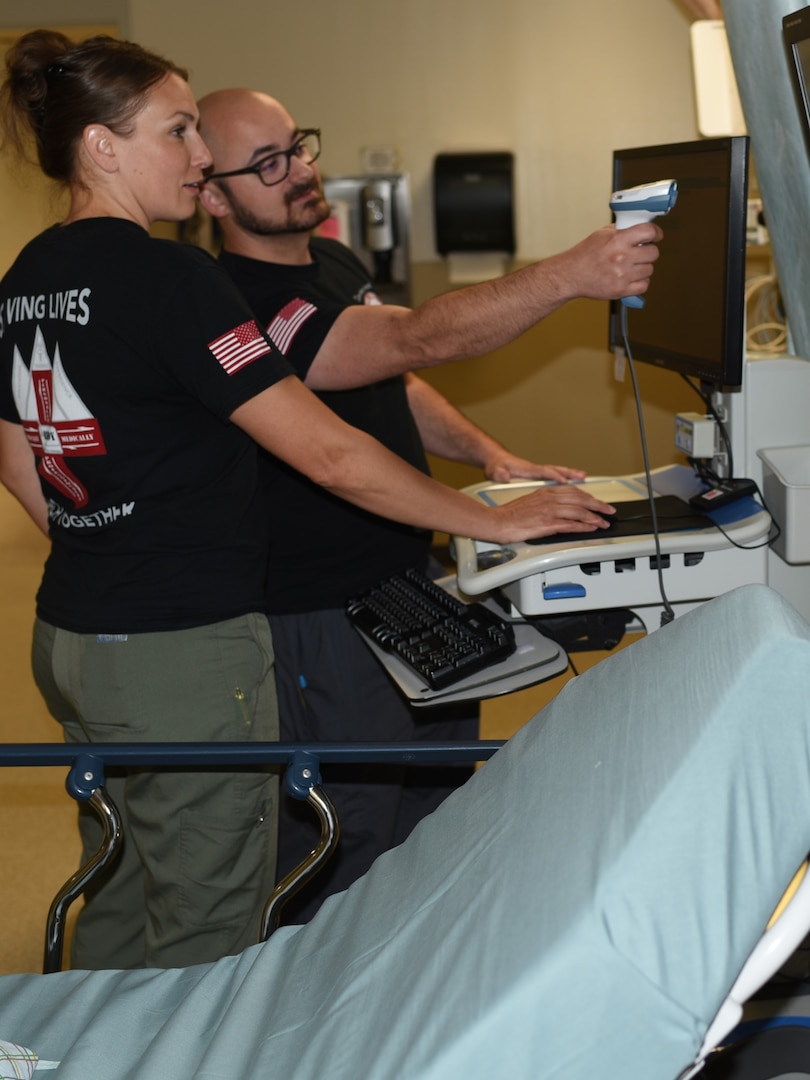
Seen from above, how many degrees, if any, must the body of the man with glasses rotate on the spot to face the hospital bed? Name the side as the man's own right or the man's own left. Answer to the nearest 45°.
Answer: approximately 90° to the man's own right

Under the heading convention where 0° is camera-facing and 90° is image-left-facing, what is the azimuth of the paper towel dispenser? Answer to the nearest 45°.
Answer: approximately 0°

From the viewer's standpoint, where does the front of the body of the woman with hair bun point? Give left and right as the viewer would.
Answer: facing away from the viewer and to the right of the viewer

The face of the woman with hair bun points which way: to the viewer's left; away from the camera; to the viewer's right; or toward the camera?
to the viewer's right

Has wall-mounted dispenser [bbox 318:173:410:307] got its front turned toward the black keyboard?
yes

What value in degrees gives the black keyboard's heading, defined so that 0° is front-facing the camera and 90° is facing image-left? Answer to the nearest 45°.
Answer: approximately 45°

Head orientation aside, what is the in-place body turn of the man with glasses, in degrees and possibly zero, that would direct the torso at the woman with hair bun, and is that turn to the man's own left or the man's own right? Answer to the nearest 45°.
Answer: approximately 90° to the man's own right

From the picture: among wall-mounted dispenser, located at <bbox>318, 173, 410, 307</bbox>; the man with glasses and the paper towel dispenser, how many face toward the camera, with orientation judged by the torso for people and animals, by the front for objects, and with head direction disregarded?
2

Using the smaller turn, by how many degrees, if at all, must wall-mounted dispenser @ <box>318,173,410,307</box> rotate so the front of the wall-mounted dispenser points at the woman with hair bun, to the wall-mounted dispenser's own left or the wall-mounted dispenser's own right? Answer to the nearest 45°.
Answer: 0° — it already faces them

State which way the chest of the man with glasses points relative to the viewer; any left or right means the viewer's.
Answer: facing to the right of the viewer
